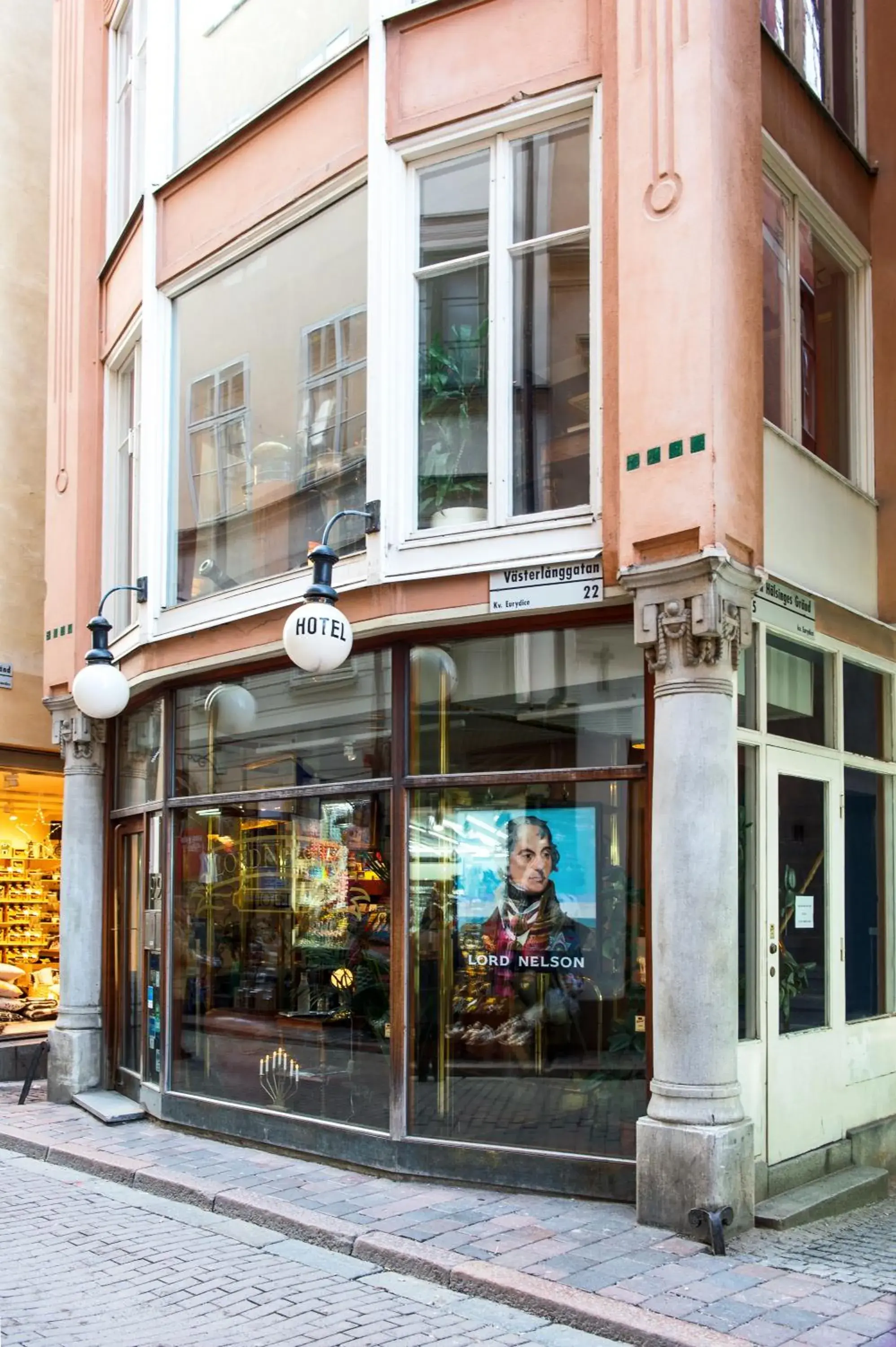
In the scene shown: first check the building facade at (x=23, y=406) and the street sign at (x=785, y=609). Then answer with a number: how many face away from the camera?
0

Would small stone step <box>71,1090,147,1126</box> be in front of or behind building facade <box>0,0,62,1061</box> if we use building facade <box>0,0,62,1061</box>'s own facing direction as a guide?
in front
